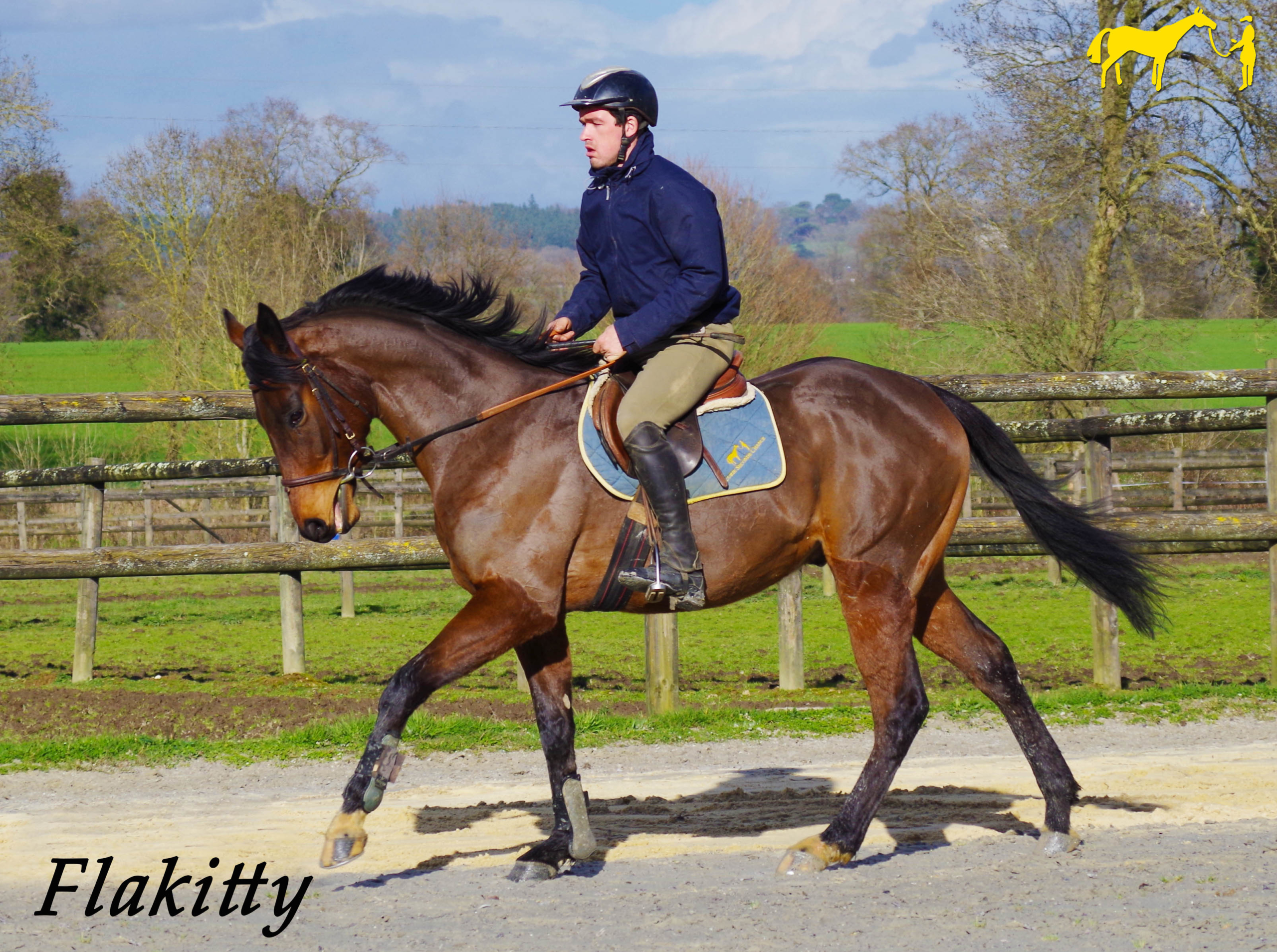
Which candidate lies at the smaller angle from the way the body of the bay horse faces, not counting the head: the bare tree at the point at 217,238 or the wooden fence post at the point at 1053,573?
the bare tree

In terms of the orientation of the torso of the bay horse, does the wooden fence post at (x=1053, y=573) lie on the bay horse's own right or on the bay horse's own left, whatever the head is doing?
on the bay horse's own right

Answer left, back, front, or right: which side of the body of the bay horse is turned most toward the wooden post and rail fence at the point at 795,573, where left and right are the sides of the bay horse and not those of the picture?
right

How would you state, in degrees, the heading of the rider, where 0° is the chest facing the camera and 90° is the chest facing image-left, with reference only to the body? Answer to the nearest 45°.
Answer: approximately 45°

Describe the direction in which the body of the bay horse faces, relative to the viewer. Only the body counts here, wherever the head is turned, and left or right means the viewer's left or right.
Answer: facing to the left of the viewer

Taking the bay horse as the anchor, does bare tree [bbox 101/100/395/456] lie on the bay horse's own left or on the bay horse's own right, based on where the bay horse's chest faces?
on the bay horse's own right

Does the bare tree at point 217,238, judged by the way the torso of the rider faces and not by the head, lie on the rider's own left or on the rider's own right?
on the rider's own right
